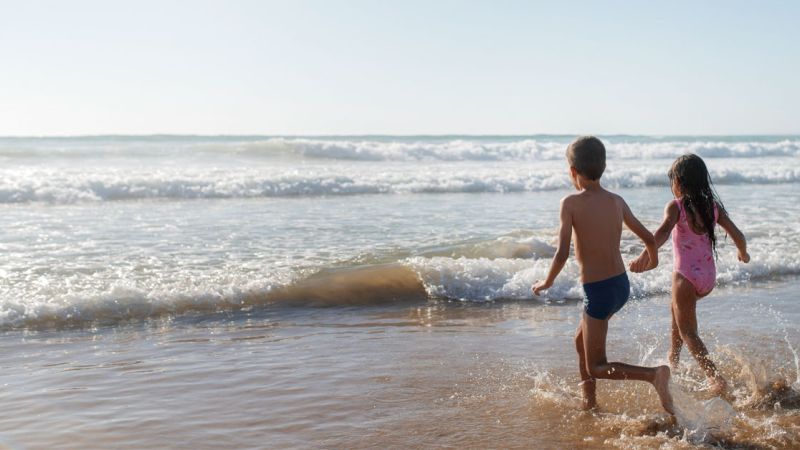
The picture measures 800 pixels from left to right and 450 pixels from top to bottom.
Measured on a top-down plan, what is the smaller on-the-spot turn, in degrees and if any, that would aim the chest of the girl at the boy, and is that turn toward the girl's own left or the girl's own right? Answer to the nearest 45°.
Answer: approximately 90° to the girl's own left

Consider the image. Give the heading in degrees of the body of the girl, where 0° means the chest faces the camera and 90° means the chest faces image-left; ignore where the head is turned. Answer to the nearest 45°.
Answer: approximately 135°

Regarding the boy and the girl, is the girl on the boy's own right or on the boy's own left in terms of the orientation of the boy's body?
on the boy's own right

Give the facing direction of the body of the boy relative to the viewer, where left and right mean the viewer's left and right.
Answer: facing away from the viewer and to the left of the viewer
